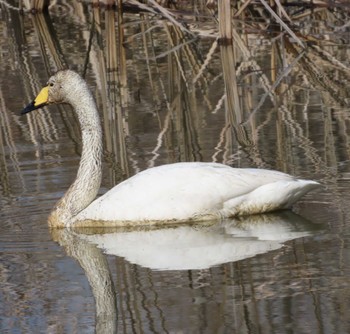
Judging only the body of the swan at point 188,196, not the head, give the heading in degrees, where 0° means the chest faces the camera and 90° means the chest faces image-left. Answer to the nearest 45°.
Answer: approximately 90°
